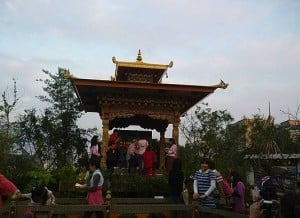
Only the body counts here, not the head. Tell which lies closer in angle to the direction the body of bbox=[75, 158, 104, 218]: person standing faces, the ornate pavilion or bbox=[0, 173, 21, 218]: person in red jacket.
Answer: the person in red jacket

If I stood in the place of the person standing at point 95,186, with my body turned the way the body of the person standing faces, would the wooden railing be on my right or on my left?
on my left

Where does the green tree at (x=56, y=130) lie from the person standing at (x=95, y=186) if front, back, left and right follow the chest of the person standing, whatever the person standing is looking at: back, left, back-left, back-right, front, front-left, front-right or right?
right
